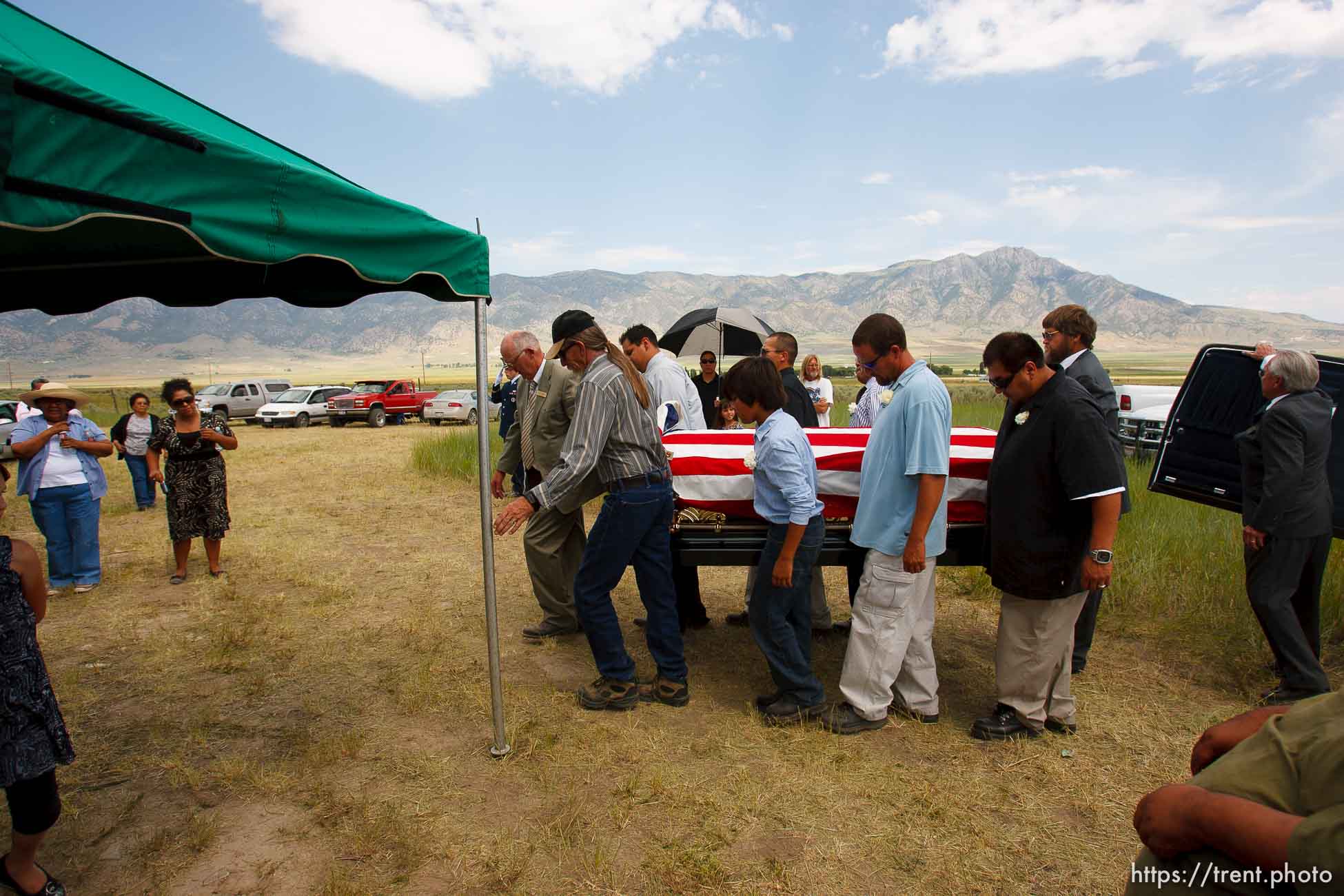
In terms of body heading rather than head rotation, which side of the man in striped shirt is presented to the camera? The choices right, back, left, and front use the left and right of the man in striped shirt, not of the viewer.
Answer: left

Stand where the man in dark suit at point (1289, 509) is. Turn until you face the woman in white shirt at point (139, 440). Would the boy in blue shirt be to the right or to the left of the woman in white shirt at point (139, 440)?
left

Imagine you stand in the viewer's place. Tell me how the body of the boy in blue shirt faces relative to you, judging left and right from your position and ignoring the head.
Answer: facing to the left of the viewer

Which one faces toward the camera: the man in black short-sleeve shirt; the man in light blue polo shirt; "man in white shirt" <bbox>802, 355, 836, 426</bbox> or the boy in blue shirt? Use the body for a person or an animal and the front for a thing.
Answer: the man in white shirt

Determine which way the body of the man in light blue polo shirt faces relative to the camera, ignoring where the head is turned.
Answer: to the viewer's left

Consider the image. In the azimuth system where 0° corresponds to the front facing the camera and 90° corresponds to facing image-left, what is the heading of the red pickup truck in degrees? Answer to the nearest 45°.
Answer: approximately 45°

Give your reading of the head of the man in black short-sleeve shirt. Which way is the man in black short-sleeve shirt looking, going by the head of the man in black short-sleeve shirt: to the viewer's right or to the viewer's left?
to the viewer's left
